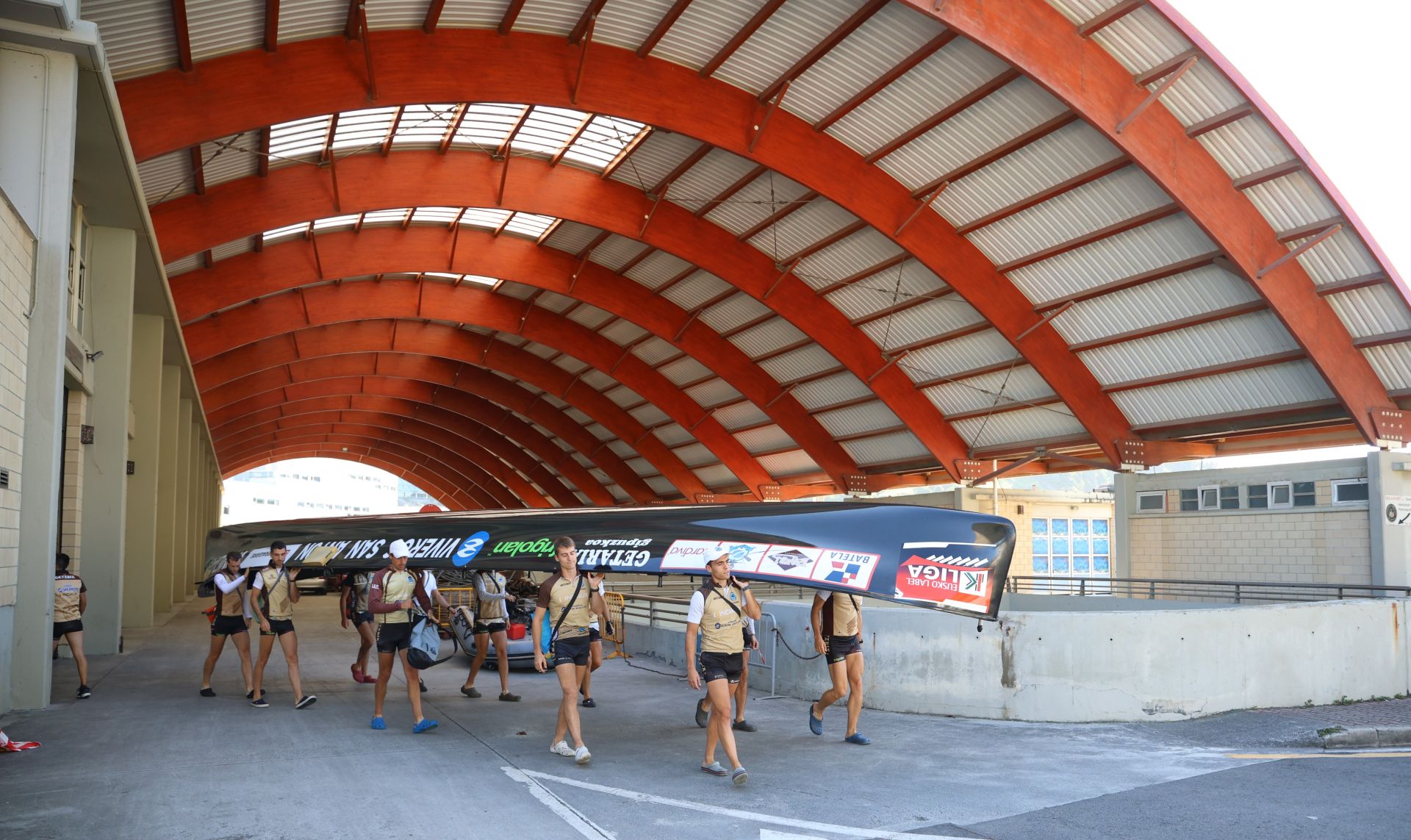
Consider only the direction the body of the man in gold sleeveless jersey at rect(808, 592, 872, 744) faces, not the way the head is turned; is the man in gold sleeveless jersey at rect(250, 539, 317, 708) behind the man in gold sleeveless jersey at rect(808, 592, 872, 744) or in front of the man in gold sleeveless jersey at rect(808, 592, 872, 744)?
behind

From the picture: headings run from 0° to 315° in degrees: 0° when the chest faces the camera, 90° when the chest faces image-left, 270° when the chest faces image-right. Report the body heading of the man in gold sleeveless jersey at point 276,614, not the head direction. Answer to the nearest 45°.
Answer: approximately 315°

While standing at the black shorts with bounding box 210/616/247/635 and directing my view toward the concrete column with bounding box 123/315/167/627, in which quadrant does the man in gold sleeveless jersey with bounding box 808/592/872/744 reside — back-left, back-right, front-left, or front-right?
back-right

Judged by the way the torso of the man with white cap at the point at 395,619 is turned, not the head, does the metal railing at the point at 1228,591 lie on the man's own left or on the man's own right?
on the man's own left

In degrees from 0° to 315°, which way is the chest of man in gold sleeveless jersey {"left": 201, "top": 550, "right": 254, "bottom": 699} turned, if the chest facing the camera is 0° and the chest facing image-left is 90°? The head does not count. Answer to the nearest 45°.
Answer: approximately 315°

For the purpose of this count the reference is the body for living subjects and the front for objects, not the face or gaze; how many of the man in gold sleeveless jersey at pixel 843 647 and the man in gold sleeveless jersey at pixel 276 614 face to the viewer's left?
0

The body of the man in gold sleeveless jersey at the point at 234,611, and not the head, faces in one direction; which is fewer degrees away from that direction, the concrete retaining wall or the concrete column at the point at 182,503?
the concrete retaining wall

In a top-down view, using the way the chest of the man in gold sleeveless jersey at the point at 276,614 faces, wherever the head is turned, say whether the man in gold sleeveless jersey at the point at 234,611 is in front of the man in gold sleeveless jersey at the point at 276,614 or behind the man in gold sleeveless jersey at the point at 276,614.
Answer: behind

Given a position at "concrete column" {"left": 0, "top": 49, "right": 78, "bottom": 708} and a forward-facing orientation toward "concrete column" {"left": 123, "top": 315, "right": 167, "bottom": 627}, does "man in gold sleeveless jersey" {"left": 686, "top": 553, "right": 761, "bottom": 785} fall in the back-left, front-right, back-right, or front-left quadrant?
back-right

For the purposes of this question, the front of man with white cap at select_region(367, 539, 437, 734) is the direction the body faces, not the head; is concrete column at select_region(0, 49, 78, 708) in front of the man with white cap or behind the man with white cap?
behind

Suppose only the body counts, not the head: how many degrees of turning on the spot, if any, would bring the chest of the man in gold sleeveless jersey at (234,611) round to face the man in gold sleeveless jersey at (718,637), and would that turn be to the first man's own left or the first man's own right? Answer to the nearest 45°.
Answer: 0° — they already face them
